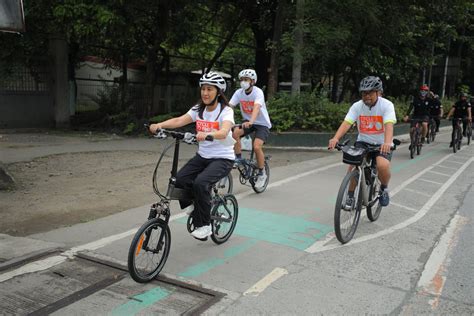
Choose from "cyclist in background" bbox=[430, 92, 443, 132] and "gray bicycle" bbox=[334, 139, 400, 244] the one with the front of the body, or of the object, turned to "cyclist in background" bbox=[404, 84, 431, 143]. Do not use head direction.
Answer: "cyclist in background" bbox=[430, 92, 443, 132]

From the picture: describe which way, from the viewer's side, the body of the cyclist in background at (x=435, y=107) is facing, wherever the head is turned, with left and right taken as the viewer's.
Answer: facing the viewer

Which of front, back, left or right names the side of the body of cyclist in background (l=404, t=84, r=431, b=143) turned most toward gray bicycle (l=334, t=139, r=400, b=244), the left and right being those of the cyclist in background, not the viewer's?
front

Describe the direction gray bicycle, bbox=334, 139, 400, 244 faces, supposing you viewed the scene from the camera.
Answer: facing the viewer and to the left of the viewer

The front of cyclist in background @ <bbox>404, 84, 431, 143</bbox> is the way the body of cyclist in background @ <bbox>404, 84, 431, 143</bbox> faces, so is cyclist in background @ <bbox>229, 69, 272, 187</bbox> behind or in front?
in front

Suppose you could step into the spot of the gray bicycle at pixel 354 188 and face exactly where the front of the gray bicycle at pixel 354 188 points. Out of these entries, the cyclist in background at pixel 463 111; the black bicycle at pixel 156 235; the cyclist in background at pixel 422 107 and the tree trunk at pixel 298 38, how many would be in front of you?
1

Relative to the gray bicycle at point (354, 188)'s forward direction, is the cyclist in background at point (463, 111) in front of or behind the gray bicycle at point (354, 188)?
behind

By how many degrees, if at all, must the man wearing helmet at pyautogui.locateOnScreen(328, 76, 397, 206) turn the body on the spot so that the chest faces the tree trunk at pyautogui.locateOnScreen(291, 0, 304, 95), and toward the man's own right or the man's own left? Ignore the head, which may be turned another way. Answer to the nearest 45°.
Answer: approximately 135° to the man's own right

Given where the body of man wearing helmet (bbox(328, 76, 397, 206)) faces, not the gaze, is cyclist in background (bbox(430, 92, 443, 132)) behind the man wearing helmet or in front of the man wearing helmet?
behind

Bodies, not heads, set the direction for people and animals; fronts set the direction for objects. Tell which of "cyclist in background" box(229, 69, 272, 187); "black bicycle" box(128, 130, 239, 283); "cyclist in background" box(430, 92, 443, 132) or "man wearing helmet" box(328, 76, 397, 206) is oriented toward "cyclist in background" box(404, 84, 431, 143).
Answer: "cyclist in background" box(430, 92, 443, 132)

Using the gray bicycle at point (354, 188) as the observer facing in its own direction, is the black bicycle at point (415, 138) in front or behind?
behind

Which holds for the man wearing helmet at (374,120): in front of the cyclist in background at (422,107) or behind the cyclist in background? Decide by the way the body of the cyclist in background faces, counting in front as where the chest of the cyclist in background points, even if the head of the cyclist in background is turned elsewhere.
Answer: in front

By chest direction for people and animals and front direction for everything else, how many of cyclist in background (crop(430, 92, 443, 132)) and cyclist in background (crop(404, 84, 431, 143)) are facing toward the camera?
2

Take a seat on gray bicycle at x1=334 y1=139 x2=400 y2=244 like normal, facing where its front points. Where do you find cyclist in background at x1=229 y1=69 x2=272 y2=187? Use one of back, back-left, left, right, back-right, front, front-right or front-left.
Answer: right

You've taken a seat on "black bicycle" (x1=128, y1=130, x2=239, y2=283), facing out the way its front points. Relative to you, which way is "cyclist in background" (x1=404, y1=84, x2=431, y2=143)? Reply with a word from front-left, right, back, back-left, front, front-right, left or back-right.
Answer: back

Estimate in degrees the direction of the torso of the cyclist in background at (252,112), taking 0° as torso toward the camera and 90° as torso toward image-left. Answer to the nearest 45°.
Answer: approximately 45°
